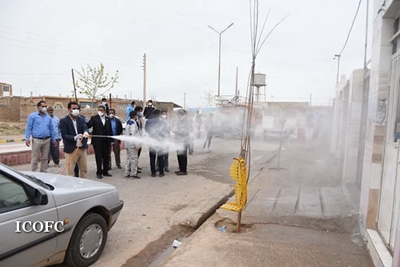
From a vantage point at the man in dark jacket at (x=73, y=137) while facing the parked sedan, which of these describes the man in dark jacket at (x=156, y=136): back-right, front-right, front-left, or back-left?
back-left

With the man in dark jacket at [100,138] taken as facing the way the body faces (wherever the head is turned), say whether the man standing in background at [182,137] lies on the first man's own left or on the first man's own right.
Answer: on the first man's own left

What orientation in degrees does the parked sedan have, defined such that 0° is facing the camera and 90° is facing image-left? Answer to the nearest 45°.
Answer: approximately 225°

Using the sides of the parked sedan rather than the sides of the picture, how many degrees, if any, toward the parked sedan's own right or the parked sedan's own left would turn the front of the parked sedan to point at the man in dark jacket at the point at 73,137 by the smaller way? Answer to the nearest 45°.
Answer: approximately 45° to the parked sedan's own left

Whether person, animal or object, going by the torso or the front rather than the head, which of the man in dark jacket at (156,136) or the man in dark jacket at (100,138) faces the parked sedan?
the man in dark jacket at (100,138)

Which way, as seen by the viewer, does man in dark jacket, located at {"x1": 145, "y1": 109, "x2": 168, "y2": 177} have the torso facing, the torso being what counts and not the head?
away from the camera

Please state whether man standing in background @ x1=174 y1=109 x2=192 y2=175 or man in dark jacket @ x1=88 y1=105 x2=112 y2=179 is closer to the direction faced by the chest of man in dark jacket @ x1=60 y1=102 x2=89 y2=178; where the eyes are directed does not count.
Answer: the man standing in background

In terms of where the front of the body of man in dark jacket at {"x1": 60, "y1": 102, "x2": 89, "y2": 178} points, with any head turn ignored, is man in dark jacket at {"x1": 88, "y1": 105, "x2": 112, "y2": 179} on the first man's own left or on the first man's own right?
on the first man's own left

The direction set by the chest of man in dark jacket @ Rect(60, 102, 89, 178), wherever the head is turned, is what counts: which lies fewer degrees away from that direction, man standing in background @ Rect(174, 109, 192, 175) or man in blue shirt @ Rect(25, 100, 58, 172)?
the man standing in background
